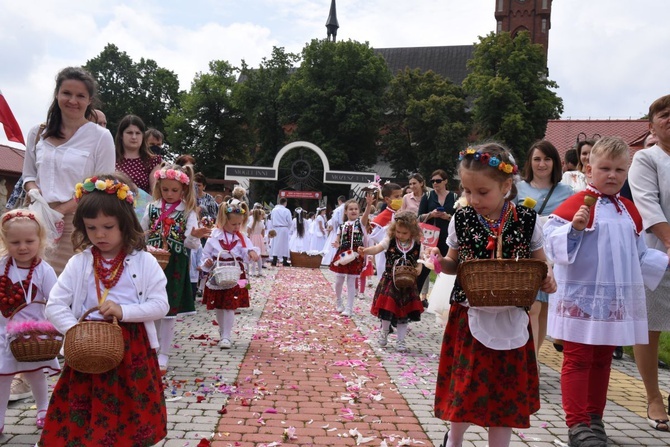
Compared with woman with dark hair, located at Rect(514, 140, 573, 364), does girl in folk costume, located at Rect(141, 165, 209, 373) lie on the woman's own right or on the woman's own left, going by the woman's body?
on the woman's own right

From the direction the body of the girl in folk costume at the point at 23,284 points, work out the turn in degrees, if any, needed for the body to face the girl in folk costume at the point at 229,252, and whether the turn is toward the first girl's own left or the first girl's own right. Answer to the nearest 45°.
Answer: approximately 135° to the first girl's own left

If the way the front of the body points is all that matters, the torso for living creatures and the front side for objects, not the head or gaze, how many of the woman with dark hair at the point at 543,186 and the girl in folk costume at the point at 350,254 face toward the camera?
2

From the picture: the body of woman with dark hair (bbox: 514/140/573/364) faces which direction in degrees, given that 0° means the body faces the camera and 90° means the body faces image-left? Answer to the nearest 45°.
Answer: approximately 0°

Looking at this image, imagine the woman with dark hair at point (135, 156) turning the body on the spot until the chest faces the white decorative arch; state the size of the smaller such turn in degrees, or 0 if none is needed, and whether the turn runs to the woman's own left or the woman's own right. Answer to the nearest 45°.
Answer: approximately 180°

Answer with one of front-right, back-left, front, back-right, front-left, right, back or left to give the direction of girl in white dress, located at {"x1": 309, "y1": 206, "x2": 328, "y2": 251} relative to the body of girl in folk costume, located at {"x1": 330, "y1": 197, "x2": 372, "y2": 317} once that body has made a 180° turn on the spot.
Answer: front

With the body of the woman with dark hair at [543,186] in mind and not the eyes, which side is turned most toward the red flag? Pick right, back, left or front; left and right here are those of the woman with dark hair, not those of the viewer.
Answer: right

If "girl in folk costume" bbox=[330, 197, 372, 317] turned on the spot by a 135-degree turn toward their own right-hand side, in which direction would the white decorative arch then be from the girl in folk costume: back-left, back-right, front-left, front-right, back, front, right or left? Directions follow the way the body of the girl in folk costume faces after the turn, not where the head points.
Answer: front-right

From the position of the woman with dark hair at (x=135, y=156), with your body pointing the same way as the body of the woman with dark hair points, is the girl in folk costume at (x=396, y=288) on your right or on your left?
on your left
